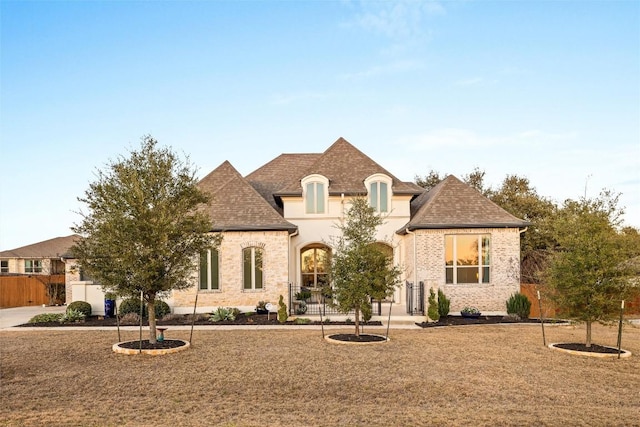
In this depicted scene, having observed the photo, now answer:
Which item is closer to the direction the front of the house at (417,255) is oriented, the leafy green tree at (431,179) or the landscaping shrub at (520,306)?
the landscaping shrub

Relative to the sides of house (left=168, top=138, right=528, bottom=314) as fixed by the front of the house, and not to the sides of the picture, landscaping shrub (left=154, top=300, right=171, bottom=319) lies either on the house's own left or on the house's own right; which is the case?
on the house's own right

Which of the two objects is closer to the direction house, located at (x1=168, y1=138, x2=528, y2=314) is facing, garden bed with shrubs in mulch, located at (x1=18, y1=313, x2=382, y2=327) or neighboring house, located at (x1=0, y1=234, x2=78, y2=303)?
the garden bed with shrubs in mulch

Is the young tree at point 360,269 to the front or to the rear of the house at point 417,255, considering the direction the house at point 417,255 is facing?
to the front

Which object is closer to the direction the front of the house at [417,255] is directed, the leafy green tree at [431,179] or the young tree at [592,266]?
the young tree

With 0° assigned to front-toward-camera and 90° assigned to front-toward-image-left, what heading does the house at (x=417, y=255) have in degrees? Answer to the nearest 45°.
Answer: approximately 0°
